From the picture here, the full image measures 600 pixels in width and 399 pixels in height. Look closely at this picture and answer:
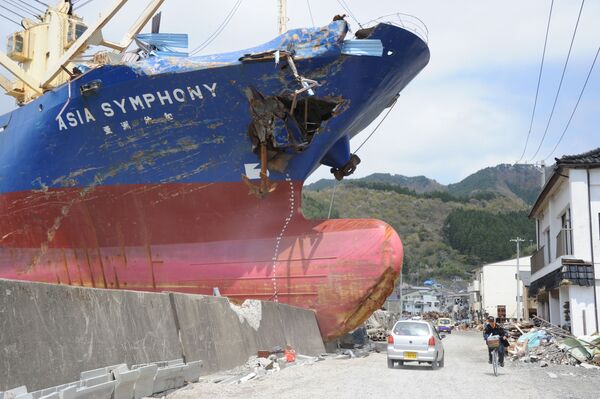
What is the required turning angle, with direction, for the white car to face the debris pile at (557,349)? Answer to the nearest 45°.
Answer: approximately 45° to its right

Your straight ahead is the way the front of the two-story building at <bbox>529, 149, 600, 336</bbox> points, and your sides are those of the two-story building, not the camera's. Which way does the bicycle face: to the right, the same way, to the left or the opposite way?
to the left

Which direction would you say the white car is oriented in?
away from the camera

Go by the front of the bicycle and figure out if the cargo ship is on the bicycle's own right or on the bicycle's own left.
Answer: on the bicycle's own right

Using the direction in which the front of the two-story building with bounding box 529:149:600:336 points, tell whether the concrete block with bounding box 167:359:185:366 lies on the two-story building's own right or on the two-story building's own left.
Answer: on the two-story building's own left

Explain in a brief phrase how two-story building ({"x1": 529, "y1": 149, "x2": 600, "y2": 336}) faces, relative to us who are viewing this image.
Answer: facing to the left of the viewer

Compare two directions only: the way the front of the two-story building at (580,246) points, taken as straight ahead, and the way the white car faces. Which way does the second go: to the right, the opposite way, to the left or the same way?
to the right

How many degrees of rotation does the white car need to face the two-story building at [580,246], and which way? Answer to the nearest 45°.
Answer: approximately 45° to its right

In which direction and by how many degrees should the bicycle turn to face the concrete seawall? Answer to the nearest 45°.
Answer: approximately 45° to its right
